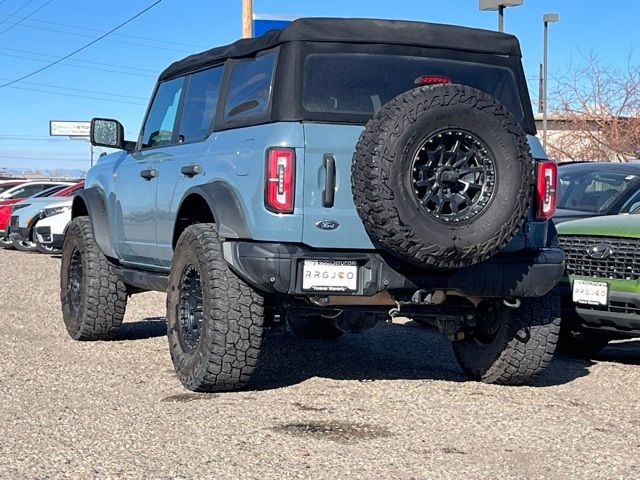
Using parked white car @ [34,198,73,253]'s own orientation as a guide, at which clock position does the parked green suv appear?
The parked green suv is roughly at 10 o'clock from the parked white car.

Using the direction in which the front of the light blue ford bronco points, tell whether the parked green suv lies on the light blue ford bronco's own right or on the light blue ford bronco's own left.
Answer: on the light blue ford bronco's own right

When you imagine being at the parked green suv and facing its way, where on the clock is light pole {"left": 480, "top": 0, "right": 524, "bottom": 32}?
The light pole is roughly at 4 o'clock from the parked green suv.

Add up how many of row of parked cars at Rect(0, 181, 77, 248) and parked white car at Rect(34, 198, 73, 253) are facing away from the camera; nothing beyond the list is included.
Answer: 0

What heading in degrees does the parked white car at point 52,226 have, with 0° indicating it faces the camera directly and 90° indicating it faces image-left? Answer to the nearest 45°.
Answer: approximately 45°

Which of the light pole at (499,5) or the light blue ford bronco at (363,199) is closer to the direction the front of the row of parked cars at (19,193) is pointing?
the light blue ford bronco

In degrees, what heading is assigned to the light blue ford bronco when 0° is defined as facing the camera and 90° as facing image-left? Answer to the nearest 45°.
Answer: approximately 135°

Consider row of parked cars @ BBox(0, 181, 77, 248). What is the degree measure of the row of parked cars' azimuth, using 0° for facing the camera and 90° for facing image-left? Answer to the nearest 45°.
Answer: approximately 45°

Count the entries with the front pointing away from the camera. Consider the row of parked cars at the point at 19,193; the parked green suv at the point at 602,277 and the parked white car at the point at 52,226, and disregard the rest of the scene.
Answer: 0

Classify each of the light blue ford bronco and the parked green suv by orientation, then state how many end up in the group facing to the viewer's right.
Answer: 0

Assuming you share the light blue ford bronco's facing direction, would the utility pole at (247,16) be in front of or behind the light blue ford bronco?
in front

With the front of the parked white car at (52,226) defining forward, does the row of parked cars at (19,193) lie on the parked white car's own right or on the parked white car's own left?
on the parked white car's own right

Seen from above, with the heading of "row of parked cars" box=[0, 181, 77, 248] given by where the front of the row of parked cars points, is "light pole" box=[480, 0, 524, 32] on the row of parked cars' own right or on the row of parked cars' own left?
on the row of parked cars' own left

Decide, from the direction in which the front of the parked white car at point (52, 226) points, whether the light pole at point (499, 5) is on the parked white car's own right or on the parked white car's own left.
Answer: on the parked white car's own left

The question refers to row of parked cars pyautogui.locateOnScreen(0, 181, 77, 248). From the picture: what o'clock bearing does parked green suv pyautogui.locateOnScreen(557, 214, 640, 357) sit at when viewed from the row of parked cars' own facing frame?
The parked green suv is roughly at 10 o'clock from the row of parked cars.
